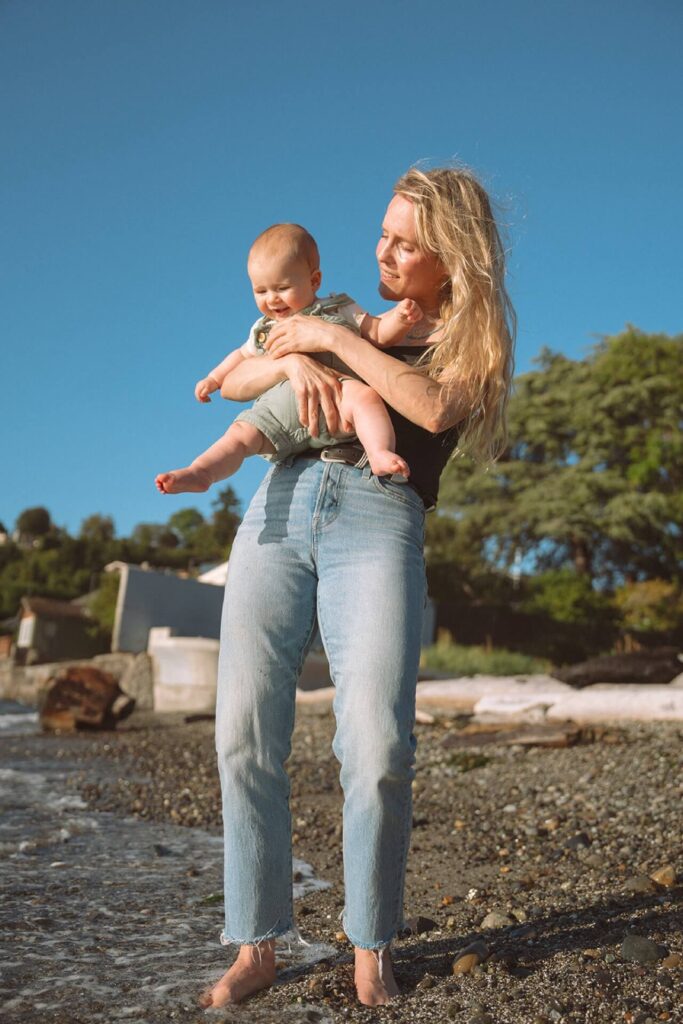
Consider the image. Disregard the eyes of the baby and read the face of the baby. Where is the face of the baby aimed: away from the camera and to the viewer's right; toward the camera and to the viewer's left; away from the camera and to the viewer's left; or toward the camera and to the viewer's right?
toward the camera and to the viewer's left

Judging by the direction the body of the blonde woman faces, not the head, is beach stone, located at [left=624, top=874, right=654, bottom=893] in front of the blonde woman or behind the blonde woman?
behind

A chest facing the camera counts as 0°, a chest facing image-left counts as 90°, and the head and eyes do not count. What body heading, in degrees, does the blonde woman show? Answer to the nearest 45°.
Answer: approximately 45°

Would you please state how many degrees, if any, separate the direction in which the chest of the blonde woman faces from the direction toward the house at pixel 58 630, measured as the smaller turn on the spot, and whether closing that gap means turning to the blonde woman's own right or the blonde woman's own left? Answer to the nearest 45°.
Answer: approximately 135° to the blonde woman's own right

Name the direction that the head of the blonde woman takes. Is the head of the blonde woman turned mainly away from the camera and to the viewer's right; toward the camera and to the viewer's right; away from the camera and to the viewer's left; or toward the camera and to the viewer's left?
toward the camera and to the viewer's left
